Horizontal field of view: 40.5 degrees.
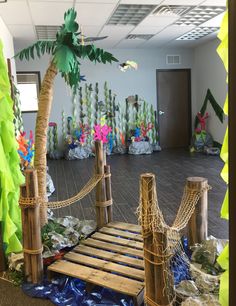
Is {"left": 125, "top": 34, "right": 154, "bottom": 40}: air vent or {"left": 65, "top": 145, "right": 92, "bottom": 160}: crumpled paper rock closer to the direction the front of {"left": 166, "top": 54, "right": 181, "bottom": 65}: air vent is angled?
the air vent

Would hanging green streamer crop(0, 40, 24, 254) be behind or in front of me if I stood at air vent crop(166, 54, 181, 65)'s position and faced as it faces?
in front

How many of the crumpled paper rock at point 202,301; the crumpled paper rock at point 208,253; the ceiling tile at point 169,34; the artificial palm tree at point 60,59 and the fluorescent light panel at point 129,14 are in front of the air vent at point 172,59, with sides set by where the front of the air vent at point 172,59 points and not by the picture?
5

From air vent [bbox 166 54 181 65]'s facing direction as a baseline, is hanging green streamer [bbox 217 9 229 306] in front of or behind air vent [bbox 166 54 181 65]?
in front

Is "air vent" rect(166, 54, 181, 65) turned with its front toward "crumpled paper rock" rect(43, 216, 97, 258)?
yes

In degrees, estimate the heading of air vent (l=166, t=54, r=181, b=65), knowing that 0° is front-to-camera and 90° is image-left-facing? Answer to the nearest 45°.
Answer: approximately 0°

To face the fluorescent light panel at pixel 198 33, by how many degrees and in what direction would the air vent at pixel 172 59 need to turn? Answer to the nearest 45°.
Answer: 0° — it already faces it

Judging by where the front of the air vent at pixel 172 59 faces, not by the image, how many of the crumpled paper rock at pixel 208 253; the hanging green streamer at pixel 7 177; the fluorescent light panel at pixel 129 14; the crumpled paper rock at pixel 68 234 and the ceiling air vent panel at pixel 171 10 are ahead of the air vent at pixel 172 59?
5

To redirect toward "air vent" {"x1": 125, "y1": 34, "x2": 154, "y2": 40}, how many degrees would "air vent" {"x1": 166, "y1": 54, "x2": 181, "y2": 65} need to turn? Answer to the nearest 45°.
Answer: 0° — it already faces it

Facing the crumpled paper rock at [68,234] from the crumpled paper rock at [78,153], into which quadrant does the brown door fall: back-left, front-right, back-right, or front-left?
back-left

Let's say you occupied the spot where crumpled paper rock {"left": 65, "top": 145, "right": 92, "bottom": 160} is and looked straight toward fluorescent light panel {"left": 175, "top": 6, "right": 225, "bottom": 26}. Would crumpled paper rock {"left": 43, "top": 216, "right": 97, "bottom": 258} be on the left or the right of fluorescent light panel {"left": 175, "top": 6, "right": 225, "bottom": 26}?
right
